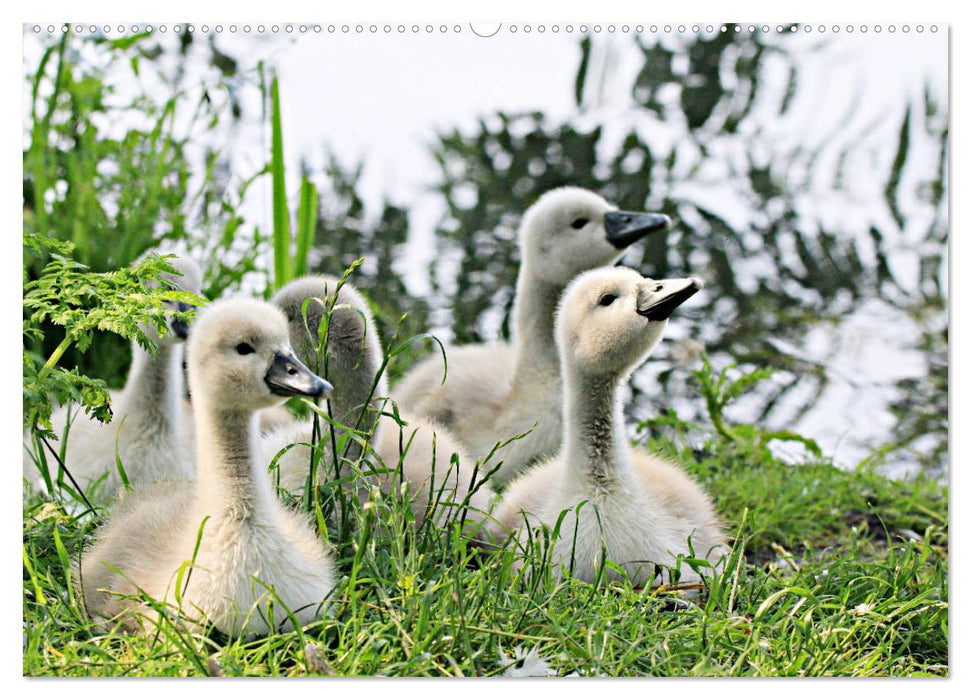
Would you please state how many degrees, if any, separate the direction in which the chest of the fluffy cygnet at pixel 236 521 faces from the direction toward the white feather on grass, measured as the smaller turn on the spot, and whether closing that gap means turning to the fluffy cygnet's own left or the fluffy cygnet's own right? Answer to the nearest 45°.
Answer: approximately 45° to the fluffy cygnet's own left

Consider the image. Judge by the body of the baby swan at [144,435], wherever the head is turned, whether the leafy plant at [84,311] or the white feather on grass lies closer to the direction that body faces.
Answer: the white feather on grass

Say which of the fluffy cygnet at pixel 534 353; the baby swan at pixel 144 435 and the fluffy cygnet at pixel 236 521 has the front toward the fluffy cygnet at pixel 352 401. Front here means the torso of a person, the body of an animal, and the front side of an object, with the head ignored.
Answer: the baby swan

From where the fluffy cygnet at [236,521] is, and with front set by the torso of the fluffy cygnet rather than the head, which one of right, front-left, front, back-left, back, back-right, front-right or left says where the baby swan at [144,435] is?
back-left

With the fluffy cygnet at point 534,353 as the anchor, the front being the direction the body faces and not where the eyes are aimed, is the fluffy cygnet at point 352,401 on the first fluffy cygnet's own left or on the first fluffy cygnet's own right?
on the first fluffy cygnet's own right

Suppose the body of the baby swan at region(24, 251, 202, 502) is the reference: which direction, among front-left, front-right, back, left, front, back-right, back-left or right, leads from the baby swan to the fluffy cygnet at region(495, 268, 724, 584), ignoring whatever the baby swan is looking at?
front

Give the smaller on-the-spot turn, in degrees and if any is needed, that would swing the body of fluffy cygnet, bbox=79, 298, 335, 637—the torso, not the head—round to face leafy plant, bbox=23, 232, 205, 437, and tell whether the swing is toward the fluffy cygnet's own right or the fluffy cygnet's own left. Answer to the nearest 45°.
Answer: approximately 180°

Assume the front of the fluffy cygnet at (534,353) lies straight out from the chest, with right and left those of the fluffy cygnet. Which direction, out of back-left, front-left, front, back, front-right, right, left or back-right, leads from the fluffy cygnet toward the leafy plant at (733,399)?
front-left

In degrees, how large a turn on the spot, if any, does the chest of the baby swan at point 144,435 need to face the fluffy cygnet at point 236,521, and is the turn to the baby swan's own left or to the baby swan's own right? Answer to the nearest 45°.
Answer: approximately 45° to the baby swan's own right

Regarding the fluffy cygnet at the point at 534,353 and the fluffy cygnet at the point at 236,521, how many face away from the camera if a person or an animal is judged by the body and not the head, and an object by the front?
0

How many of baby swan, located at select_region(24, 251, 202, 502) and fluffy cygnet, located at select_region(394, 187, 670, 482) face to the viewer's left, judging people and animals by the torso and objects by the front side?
0

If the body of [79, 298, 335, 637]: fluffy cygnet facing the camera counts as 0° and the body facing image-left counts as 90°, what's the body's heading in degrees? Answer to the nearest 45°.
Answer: approximately 315°

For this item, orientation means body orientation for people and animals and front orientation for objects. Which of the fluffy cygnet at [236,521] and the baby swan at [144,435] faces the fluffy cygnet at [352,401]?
the baby swan

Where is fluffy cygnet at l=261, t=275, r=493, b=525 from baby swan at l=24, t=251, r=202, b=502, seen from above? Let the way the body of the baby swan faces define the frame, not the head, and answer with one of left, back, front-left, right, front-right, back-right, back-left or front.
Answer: front

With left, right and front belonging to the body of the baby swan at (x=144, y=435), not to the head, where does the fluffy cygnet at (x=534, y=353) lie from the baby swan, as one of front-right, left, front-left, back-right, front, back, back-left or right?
front-left

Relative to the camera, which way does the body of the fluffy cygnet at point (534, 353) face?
to the viewer's right
